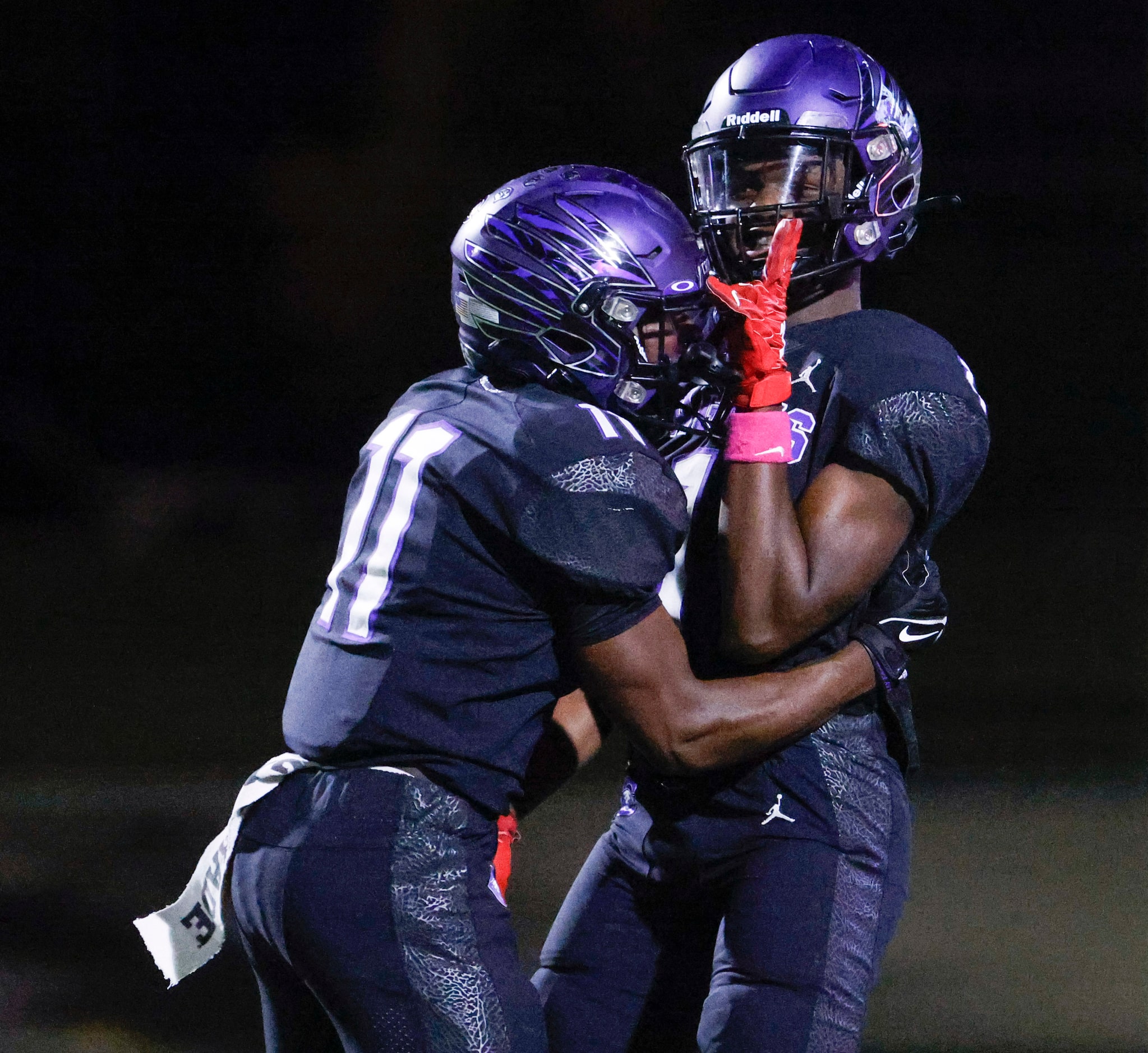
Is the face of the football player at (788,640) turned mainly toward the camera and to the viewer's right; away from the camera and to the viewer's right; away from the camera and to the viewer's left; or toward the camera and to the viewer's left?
toward the camera and to the viewer's left

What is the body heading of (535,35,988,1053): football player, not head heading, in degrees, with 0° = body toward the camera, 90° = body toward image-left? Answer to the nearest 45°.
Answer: approximately 45°
